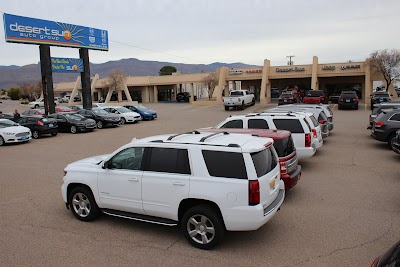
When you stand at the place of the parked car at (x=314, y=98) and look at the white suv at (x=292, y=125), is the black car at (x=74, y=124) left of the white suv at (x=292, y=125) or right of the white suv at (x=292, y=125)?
right

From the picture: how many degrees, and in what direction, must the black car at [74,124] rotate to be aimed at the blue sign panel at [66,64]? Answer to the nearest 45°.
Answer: approximately 135° to its left

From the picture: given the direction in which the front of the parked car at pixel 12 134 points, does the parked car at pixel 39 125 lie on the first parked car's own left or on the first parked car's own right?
on the first parked car's own left

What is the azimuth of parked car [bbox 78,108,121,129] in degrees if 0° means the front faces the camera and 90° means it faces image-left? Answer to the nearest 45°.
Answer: approximately 315°

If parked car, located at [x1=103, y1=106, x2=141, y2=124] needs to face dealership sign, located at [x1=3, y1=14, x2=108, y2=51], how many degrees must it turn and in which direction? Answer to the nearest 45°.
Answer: approximately 180°

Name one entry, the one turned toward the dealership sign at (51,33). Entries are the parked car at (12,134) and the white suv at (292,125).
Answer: the white suv

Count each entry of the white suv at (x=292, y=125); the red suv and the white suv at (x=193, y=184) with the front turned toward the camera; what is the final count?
0

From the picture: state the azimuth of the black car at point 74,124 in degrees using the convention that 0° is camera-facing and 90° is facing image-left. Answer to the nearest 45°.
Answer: approximately 315°

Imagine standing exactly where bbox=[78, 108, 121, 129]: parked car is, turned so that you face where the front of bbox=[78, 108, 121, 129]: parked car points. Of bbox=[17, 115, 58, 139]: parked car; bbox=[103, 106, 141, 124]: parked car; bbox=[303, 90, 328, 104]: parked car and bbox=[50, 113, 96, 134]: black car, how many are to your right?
2

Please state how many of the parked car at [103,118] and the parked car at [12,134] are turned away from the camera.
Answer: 0

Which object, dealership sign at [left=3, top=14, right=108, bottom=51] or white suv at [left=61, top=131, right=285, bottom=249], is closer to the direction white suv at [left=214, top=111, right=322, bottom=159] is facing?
the dealership sign

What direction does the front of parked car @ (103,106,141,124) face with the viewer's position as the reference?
facing the viewer and to the right of the viewer

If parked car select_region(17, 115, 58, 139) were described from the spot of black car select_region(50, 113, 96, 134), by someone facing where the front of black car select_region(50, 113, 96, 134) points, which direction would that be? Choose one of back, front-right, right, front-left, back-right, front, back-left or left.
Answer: right

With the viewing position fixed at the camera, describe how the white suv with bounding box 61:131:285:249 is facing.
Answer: facing away from the viewer and to the left of the viewer

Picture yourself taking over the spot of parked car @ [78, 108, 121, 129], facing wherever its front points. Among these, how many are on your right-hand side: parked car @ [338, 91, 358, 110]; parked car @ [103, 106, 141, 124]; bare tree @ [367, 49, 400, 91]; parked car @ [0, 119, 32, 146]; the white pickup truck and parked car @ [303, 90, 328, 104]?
1

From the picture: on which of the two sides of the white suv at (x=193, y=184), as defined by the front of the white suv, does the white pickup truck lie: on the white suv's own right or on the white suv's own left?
on the white suv's own right

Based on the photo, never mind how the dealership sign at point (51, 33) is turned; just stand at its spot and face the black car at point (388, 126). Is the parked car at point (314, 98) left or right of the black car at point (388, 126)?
left
